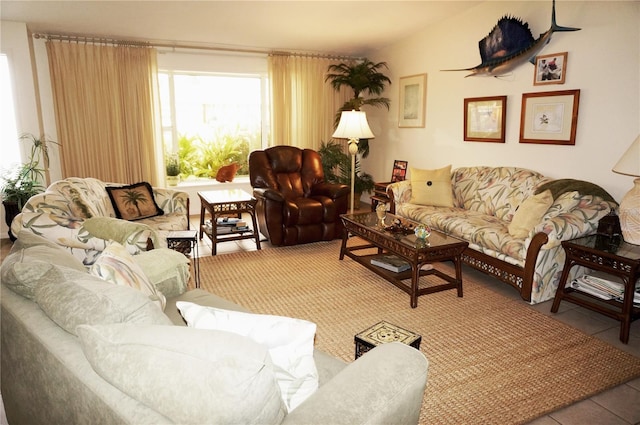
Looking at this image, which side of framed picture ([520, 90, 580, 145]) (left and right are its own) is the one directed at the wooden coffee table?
front

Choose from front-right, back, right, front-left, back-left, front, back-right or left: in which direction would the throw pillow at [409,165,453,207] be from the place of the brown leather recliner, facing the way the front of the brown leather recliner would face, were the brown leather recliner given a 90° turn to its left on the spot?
front-right

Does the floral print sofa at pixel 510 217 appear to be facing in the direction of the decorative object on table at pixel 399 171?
no

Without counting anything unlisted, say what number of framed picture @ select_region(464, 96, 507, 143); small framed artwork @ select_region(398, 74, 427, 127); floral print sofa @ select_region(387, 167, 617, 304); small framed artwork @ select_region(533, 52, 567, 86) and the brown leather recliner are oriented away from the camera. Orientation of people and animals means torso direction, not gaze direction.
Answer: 0

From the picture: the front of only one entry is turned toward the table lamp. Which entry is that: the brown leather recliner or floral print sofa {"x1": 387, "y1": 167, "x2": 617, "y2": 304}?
the brown leather recliner

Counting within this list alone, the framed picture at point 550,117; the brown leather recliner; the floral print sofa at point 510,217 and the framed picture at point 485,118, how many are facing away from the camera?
0

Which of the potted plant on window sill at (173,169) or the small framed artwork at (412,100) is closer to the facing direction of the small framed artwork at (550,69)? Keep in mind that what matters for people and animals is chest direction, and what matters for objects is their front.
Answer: the potted plant on window sill

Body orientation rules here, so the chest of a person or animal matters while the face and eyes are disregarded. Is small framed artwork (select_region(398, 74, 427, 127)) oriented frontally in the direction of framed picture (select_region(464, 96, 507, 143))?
no

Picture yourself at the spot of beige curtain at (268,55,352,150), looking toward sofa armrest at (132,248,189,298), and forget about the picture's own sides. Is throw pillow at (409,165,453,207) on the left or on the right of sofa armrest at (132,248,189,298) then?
left

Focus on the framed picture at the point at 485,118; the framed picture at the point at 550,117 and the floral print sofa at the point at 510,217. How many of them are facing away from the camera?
0

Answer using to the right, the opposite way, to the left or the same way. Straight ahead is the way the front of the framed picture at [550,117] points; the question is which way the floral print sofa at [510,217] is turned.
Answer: the same way

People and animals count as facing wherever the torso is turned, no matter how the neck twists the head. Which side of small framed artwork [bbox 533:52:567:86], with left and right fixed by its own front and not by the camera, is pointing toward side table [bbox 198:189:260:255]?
front

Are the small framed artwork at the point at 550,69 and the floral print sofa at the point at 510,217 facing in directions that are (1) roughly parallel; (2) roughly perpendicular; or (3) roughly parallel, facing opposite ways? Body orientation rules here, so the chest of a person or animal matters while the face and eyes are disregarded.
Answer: roughly parallel

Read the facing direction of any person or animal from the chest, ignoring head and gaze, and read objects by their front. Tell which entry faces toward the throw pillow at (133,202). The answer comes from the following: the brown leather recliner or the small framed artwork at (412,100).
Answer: the small framed artwork

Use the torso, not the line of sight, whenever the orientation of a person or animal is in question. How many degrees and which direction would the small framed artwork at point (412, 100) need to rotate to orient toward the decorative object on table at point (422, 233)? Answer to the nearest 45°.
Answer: approximately 45° to its left

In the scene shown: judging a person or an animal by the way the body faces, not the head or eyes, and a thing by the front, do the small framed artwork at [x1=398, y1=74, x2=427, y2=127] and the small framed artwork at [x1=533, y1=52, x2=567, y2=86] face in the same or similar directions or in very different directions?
same or similar directions

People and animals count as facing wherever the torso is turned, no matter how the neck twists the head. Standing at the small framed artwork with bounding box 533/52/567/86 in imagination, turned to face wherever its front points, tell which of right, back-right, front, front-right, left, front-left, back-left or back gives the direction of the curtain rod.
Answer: front-right

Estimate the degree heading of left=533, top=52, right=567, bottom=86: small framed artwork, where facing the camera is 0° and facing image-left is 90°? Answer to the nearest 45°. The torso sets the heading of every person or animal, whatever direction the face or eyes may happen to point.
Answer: approximately 45°
